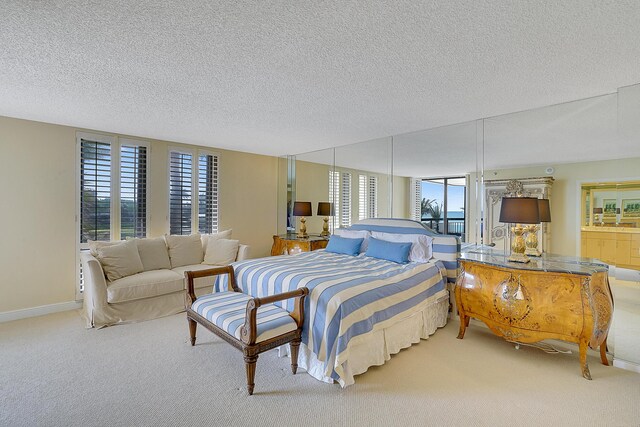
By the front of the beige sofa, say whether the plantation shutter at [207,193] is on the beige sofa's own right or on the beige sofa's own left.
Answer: on the beige sofa's own left

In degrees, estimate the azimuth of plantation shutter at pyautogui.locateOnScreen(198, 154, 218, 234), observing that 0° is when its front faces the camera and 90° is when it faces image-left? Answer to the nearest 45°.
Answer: approximately 0°

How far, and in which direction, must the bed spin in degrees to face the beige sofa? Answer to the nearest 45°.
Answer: approximately 45° to its right

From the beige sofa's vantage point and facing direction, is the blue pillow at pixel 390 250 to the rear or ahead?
ahead

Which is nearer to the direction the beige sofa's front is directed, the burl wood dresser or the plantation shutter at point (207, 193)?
the burl wood dresser

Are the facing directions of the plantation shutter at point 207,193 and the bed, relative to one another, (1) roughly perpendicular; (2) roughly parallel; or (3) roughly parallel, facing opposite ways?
roughly perpendicular

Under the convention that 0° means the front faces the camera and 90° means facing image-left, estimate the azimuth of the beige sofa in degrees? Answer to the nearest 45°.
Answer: approximately 315°

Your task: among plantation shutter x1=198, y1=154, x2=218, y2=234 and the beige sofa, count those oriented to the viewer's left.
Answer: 0
